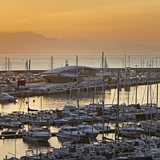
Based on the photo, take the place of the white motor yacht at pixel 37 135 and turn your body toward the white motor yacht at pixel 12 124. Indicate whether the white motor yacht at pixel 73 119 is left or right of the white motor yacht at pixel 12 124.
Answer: right

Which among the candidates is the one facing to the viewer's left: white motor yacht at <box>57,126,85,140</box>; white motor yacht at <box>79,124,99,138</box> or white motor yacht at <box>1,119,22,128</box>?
white motor yacht at <box>57,126,85,140</box>

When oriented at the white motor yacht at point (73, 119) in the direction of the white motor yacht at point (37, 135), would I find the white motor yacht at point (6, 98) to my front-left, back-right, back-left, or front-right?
back-right
